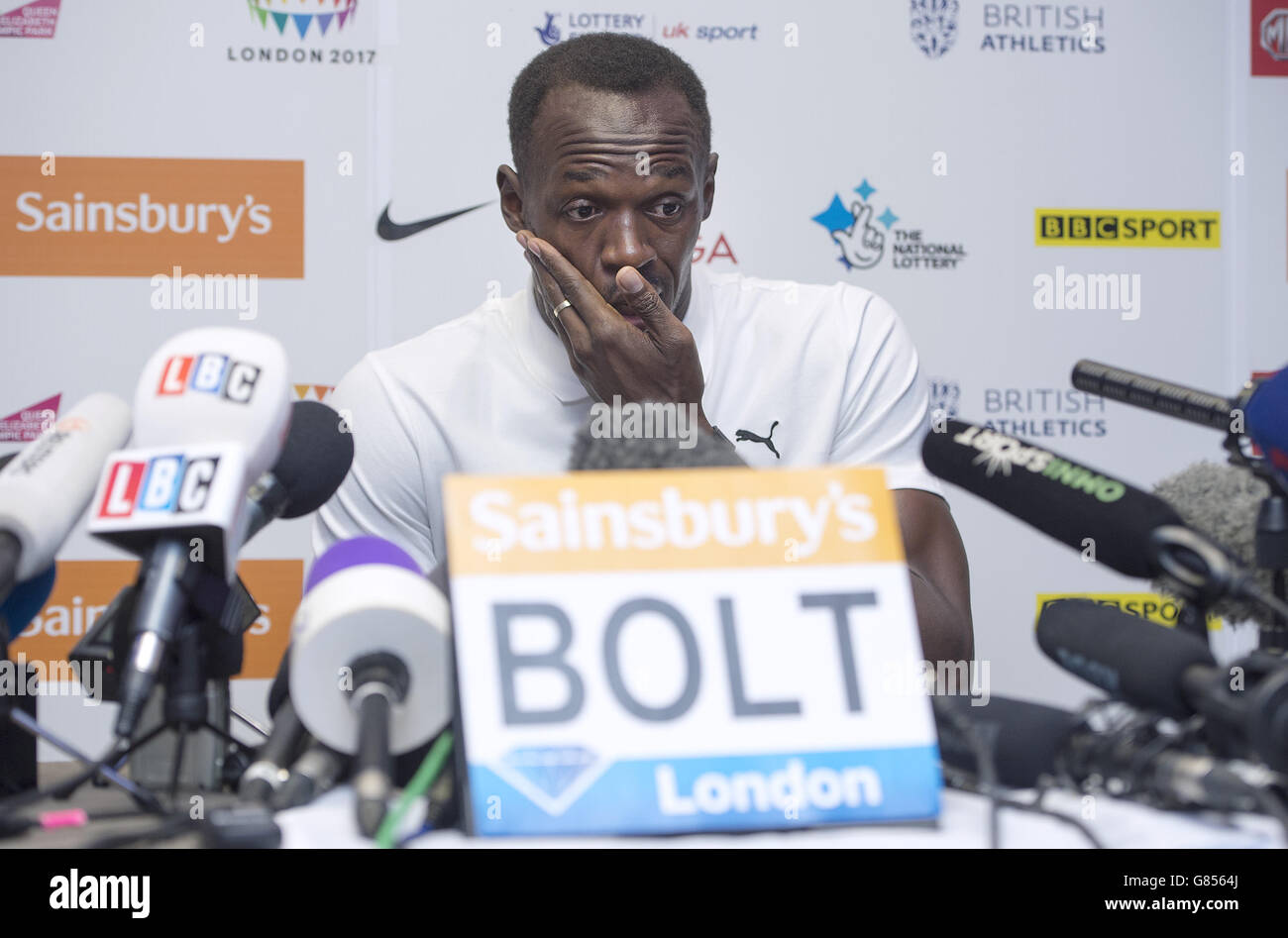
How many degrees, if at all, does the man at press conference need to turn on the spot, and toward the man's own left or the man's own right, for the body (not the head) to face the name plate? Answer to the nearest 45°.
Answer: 0° — they already face it

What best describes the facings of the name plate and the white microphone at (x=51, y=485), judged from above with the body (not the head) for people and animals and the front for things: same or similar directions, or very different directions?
very different directions

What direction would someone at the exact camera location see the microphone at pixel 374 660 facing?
facing away from the viewer

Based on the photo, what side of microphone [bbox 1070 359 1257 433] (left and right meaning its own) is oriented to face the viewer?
left

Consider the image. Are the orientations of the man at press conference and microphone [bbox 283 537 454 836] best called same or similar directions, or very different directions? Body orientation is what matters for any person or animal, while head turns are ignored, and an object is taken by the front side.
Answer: very different directions

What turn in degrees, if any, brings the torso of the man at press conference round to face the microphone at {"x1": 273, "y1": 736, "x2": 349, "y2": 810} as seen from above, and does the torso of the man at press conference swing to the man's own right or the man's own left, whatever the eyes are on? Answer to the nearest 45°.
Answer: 0° — they already face it

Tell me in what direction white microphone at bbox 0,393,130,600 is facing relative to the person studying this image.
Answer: facing away from the viewer and to the right of the viewer

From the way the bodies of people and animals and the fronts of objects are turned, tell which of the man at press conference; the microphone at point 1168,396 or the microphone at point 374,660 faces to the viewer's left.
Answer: the microphone at point 1168,396
